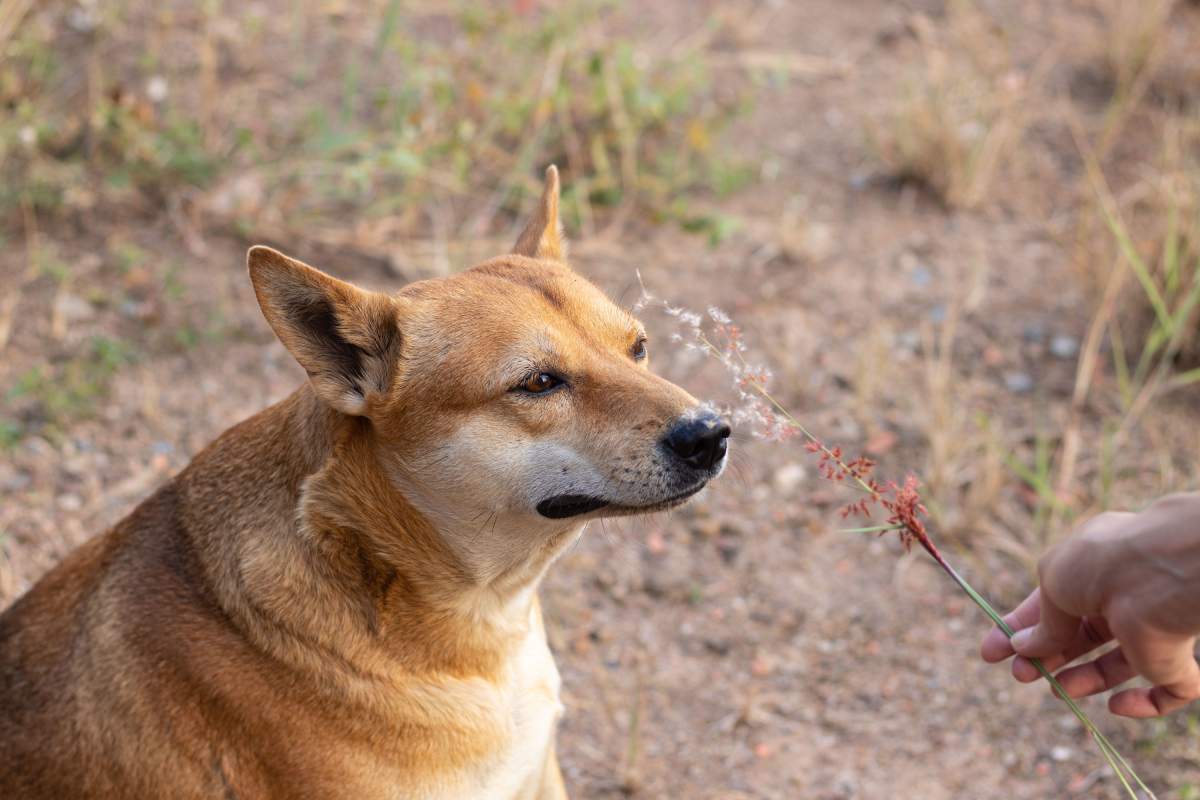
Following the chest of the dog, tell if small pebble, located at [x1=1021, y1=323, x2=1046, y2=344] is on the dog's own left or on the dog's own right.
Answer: on the dog's own left

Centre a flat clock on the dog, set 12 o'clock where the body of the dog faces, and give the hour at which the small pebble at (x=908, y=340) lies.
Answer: The small pebble is roughly at 9 o'clock from the dog.

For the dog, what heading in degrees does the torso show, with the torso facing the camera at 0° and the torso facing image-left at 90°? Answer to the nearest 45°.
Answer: approximately 315°

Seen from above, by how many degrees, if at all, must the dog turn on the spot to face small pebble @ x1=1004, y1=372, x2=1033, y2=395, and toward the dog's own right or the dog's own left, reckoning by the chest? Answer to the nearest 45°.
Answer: approximately 90° to the dog's own left
